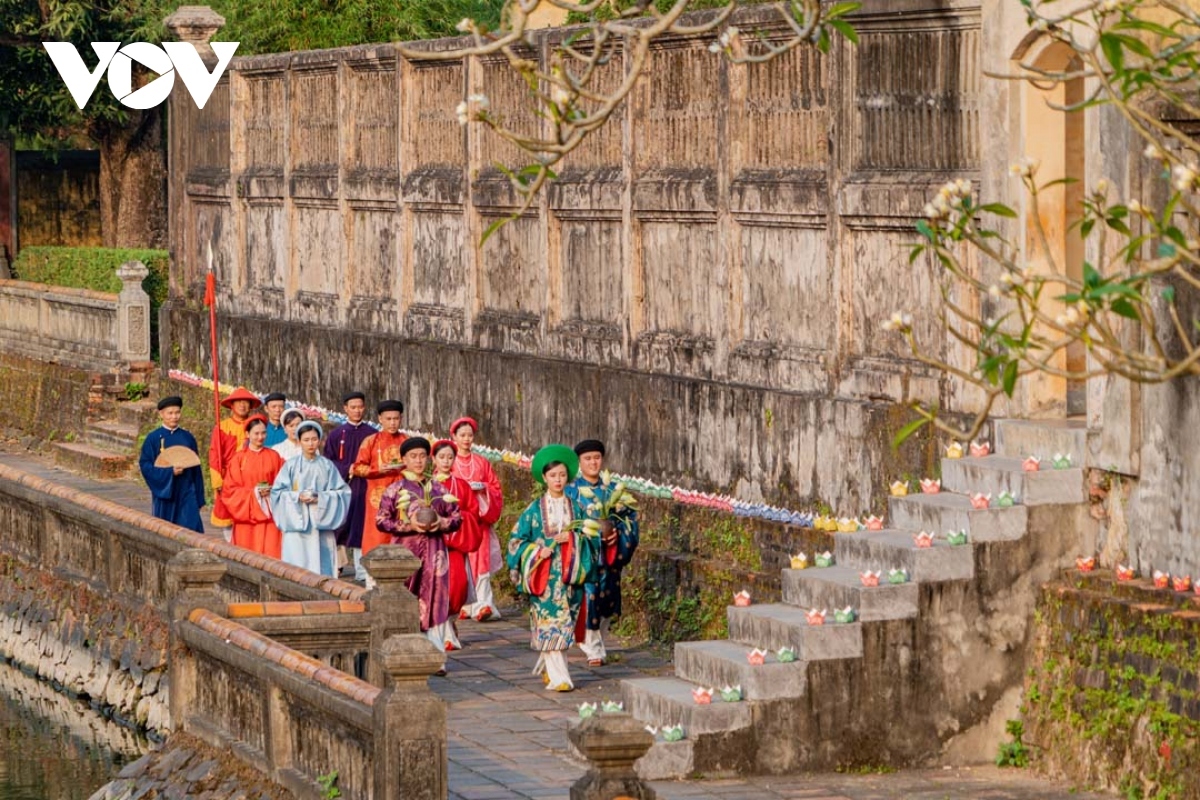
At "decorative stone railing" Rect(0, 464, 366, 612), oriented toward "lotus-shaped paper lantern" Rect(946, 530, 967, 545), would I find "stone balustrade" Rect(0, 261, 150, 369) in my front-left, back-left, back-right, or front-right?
back-left

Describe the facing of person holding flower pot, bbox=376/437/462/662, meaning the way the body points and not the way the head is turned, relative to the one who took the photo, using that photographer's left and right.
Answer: facing the viewer

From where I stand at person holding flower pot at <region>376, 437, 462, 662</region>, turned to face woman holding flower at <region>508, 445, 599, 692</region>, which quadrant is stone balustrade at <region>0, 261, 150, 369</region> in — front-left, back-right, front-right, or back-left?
back-left

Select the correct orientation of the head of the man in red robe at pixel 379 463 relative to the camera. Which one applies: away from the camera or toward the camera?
toward the camera

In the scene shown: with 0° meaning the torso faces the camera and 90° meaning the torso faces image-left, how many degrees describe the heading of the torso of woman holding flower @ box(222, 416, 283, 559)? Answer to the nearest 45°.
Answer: approximately 315°

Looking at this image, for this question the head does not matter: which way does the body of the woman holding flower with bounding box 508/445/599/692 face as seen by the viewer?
toward the camera

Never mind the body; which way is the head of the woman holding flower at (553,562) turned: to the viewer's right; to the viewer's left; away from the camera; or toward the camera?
toward the camera

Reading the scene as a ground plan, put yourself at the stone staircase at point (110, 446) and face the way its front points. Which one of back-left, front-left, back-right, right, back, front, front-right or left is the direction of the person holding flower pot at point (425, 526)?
front-left

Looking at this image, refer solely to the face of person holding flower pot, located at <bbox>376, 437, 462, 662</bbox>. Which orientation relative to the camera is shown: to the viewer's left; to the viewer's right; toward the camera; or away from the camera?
toward the camera

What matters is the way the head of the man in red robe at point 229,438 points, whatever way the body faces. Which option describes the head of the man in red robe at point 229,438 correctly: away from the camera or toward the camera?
toward the camera

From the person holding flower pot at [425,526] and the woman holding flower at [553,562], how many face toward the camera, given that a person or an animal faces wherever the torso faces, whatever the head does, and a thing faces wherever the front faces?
2

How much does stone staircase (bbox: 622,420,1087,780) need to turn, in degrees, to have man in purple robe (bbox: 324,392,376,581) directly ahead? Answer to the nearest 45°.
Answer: approximately 90° to its right

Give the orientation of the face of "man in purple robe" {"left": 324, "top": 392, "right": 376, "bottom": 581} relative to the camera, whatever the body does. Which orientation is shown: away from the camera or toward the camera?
toward the camera

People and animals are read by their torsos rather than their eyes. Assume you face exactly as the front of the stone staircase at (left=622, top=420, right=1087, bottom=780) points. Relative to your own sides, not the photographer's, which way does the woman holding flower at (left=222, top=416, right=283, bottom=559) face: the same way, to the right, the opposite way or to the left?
to the left

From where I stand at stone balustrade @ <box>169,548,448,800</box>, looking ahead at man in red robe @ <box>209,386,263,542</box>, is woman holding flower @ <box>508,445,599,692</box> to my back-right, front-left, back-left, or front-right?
front-right
